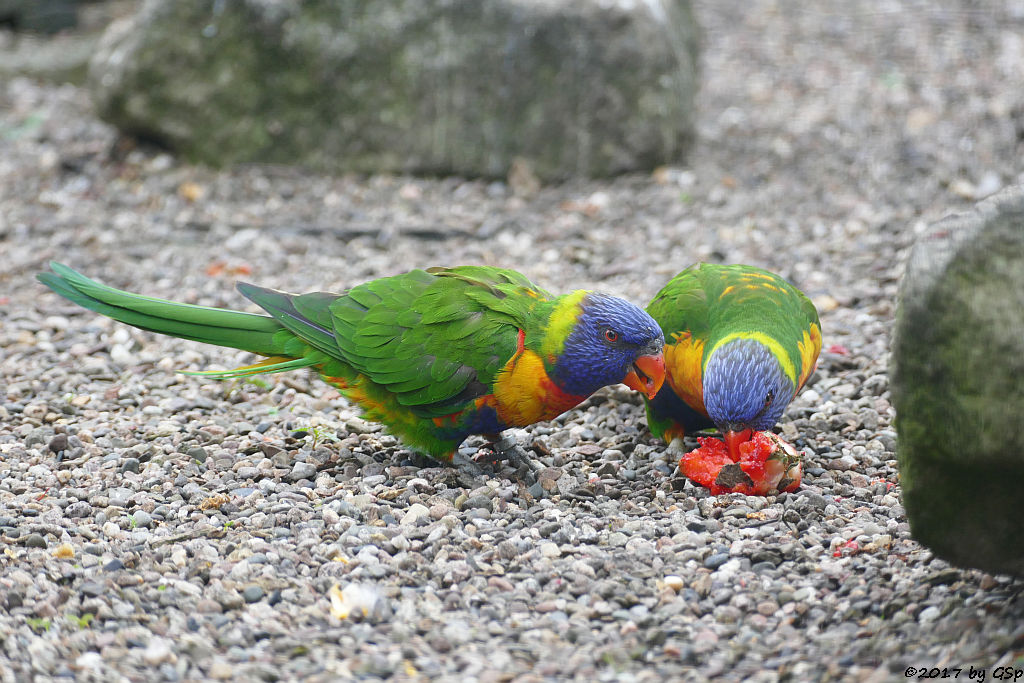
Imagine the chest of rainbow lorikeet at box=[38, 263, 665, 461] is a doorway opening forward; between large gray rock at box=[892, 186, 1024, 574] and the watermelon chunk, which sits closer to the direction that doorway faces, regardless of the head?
the watermelon chunk

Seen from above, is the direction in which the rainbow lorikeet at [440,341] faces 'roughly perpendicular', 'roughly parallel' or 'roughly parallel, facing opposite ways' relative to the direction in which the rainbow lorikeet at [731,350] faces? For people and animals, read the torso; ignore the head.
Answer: roughly perpendicular

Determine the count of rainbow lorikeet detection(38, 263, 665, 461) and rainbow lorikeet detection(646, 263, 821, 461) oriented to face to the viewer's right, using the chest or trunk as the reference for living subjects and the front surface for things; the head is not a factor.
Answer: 1

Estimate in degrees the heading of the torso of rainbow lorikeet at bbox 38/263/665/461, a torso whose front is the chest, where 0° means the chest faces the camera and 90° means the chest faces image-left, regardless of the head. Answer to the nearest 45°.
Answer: approximately 270°

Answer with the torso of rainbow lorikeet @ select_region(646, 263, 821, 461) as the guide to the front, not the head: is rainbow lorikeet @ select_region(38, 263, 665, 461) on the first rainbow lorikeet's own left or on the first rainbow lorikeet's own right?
on the first rainbow lorikeet's own right

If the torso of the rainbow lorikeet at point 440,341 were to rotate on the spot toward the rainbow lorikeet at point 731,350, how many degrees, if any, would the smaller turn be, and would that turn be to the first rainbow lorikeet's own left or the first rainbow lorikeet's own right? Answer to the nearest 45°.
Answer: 0° — it already faces it

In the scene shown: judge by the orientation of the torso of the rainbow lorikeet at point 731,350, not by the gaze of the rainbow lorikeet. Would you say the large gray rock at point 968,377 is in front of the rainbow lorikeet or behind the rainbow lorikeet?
in front

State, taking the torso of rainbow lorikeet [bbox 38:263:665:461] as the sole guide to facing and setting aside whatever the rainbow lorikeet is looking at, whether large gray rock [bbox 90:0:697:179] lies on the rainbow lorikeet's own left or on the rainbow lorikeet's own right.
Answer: on the rainbow lorikeet's own left
